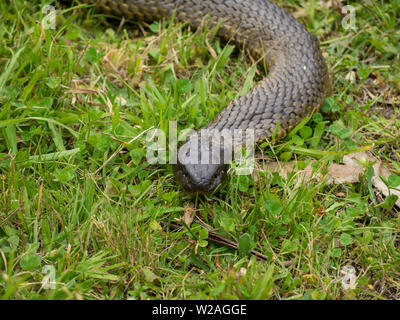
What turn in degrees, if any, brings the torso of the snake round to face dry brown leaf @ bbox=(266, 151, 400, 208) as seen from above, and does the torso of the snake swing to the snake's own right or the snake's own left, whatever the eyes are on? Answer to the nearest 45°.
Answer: approximately 45° to the snake's own left

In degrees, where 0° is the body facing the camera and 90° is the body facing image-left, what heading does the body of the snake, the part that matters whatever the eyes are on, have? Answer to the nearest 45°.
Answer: approximately 0°
